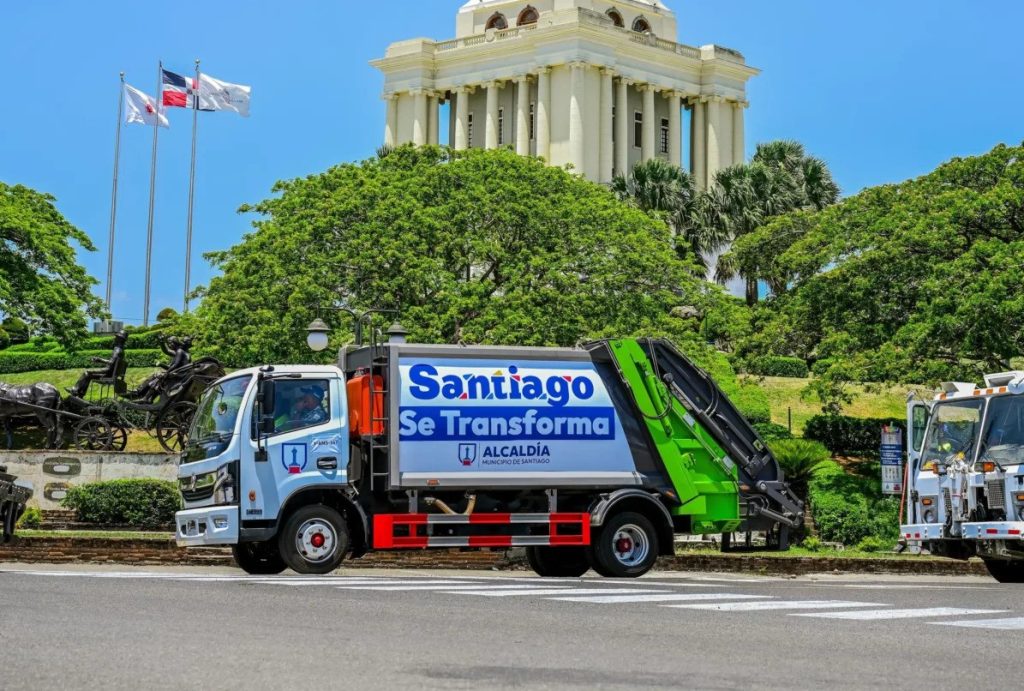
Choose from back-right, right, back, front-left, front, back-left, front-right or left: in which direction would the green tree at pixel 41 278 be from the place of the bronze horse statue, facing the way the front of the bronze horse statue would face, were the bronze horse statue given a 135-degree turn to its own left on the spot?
back-left

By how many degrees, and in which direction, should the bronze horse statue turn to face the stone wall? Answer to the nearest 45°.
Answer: approximately 135° to its left

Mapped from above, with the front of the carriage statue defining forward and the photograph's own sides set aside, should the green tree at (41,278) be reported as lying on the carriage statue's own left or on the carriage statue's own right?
on the carriage statue's own right

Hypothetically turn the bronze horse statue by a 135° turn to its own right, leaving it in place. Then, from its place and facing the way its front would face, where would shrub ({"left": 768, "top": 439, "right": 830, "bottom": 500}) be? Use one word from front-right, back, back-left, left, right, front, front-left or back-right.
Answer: right

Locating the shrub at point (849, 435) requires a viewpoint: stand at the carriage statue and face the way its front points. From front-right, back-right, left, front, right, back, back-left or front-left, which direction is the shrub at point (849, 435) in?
back

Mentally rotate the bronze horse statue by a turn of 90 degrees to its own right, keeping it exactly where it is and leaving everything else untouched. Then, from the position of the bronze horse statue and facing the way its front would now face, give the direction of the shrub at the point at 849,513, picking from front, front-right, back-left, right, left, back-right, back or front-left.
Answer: back-right

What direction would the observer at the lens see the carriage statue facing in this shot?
facing to the left of the viewer

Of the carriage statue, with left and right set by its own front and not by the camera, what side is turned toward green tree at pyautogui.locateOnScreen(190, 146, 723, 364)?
back

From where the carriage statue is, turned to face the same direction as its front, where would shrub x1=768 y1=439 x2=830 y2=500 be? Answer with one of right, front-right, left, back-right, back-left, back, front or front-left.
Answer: back-left

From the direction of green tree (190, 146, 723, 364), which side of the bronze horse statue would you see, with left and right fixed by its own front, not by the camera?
back

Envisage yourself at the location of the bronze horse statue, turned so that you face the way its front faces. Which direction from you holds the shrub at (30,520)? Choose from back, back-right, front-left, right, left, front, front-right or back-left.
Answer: left

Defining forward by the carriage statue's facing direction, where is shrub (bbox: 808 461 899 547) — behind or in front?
behind
